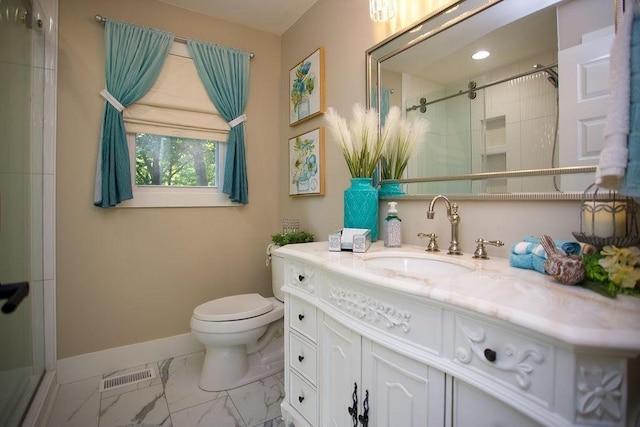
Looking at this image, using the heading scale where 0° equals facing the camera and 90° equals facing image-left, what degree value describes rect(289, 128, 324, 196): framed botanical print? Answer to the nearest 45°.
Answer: approximately 45°

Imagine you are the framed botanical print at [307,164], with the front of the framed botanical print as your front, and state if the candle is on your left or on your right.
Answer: on your left

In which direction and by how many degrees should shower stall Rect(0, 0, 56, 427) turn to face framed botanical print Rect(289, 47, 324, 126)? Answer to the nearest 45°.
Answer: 0° — it already faces it

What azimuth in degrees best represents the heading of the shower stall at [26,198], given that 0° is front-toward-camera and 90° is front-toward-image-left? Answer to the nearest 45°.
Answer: approximately 270°

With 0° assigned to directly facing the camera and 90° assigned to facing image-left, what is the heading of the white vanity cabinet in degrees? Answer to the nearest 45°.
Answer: approximately 45°

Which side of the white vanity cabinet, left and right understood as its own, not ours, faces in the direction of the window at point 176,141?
right

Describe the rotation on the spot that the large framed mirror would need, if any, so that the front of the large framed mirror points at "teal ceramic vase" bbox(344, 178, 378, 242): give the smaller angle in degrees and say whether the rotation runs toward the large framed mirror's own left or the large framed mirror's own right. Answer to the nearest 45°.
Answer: approximately 45° to the large framed mirror's own right

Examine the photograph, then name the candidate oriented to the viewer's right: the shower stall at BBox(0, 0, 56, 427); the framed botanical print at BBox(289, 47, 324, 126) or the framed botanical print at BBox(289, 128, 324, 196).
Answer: the shower stall

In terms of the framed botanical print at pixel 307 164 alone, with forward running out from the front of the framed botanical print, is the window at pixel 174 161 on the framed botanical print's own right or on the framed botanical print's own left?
on the framed botanical print's own right

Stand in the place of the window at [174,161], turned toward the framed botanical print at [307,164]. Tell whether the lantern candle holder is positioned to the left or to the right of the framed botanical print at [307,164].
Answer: right

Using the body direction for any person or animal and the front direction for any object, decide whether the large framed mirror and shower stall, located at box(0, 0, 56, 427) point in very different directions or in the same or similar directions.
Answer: very different directions
